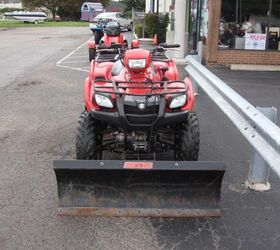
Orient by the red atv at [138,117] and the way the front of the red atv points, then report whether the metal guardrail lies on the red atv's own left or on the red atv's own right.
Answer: on the red atv's own left

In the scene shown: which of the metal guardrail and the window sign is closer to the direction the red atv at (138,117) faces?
the metal guardrail

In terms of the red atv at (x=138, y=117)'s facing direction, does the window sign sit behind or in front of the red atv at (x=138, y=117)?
behind

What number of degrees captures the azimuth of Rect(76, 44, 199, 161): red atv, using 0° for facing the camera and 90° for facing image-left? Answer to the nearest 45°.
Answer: approximately 0°

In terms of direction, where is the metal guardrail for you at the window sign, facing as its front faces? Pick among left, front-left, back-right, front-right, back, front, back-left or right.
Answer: front

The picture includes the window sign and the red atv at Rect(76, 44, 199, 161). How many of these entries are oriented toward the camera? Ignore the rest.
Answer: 2

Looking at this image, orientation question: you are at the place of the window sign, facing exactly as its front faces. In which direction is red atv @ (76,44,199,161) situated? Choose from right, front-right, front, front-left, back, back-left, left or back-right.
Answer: front

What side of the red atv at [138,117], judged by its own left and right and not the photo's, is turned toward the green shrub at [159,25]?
back

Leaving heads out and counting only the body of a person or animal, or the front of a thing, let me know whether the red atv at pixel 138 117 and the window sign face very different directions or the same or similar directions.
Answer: same or similar directions
